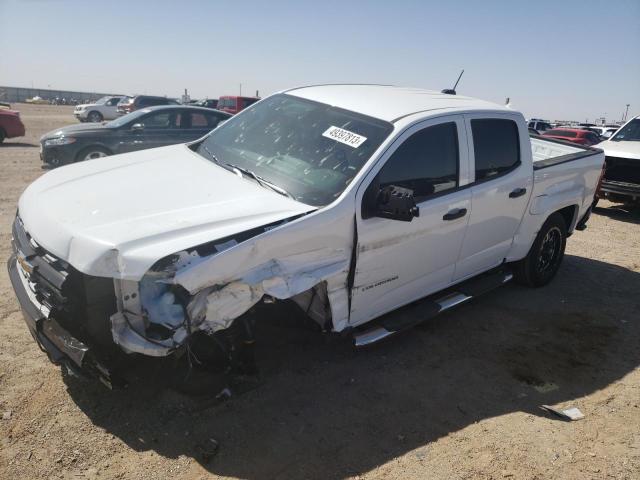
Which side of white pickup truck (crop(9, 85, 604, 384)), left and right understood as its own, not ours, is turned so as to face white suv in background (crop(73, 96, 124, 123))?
right

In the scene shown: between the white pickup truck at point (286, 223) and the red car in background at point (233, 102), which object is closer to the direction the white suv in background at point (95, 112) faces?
the white pickup truck

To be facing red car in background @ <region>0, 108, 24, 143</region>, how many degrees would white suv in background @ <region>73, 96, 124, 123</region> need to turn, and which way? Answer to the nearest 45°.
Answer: approximately 45° to its left

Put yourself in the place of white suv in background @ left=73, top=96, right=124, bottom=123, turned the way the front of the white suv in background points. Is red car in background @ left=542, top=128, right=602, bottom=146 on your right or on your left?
on your left

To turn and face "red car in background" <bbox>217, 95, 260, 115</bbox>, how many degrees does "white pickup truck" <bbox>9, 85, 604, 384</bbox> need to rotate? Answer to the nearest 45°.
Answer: approximately 135° to its right

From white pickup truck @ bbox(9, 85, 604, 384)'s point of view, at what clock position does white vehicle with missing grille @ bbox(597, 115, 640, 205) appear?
The white vehicle with missing grille is roughly at 6 o'clock from the white pickup truck.
